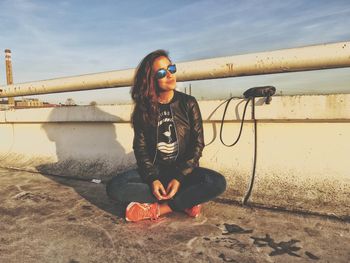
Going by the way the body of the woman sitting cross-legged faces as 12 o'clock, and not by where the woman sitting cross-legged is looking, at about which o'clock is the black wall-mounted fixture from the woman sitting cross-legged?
The black wall-mounted fixture is roughly at 9 o'clock from the woman sitting cross-legged.

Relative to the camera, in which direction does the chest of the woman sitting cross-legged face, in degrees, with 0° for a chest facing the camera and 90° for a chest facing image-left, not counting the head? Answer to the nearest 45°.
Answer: approximately 0°
